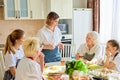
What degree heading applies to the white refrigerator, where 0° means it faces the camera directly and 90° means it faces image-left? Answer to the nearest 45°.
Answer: approximately 0°

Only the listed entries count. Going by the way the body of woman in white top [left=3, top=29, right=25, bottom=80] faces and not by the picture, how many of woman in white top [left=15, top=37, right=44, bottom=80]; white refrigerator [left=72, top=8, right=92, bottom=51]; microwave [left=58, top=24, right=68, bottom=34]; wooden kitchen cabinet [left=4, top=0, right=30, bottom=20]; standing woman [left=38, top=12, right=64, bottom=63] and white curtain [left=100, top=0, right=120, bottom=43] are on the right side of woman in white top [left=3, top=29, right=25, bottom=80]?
1

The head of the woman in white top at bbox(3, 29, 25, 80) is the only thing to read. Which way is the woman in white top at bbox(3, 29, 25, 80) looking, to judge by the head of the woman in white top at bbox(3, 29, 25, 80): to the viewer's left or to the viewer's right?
to the viewer's right

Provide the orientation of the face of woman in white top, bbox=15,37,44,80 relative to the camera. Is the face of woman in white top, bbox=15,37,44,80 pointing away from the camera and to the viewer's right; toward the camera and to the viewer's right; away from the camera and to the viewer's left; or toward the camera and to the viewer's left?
away from the camera and to the viewer's right

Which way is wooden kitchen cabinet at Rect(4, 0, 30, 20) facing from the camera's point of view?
toward the camera

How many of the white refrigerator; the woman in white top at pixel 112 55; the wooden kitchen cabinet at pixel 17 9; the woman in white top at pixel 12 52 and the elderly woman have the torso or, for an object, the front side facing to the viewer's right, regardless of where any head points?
1

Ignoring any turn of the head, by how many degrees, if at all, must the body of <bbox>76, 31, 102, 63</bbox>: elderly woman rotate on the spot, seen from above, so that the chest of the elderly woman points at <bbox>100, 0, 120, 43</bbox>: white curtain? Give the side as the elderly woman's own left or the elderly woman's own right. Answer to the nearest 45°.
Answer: approximately 135° to the elderly woman's own left

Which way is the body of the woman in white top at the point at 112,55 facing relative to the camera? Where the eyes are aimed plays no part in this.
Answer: to the viewer's left

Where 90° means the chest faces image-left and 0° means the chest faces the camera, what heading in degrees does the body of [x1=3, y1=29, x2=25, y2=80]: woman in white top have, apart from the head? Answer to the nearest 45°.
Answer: approximately 270°

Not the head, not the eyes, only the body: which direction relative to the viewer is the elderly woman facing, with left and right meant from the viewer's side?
facing the viewer and to the left of the viewer

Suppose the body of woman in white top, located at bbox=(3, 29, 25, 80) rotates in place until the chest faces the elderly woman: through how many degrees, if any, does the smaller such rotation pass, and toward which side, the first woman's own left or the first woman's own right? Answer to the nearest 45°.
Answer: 0° — they already face them

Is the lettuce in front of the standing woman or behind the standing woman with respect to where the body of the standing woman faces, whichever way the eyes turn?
in front

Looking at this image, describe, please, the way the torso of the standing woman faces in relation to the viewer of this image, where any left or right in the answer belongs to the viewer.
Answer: facing the viewer and to the right of the viewer

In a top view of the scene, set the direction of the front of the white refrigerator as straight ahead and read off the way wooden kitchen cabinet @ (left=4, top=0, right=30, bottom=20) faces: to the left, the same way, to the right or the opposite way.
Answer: the same way

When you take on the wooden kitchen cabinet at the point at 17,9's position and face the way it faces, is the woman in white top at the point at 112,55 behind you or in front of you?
in front
